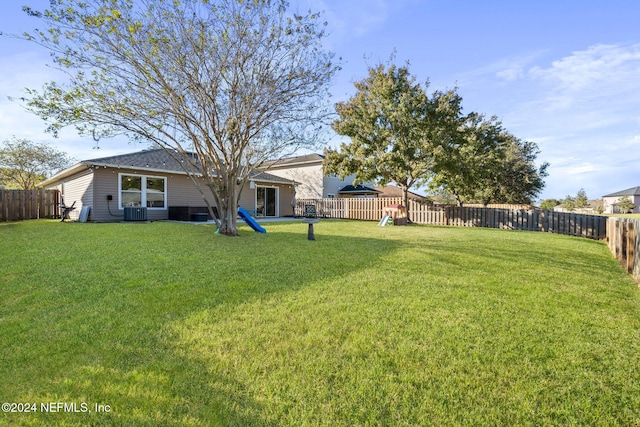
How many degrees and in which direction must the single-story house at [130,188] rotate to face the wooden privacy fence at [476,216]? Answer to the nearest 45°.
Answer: approximately 90° to its right

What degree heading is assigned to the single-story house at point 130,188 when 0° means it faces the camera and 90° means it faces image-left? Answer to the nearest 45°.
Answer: approximately 180°

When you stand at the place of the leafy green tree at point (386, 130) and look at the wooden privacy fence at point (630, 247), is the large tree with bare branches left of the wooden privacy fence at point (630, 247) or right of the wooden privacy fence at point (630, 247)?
right

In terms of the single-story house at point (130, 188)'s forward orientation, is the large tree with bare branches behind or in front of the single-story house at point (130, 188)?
behind

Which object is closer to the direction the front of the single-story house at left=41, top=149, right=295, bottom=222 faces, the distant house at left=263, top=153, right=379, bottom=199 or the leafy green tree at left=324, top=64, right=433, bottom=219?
the distant house

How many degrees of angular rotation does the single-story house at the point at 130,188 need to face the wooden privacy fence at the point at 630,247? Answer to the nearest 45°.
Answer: approximately 135° to its right

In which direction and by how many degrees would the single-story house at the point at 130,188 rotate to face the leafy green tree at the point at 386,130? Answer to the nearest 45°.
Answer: approximately 90° to its right

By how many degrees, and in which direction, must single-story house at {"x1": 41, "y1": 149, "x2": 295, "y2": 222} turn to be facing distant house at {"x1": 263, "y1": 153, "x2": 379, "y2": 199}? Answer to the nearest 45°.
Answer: approximately 45° to its right

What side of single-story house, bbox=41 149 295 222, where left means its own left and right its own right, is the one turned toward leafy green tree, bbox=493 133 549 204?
right

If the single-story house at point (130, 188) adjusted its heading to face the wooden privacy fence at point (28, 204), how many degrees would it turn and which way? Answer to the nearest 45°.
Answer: approximately 45° to its left

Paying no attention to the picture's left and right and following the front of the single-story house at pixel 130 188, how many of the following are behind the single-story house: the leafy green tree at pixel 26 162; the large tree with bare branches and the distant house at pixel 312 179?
1
